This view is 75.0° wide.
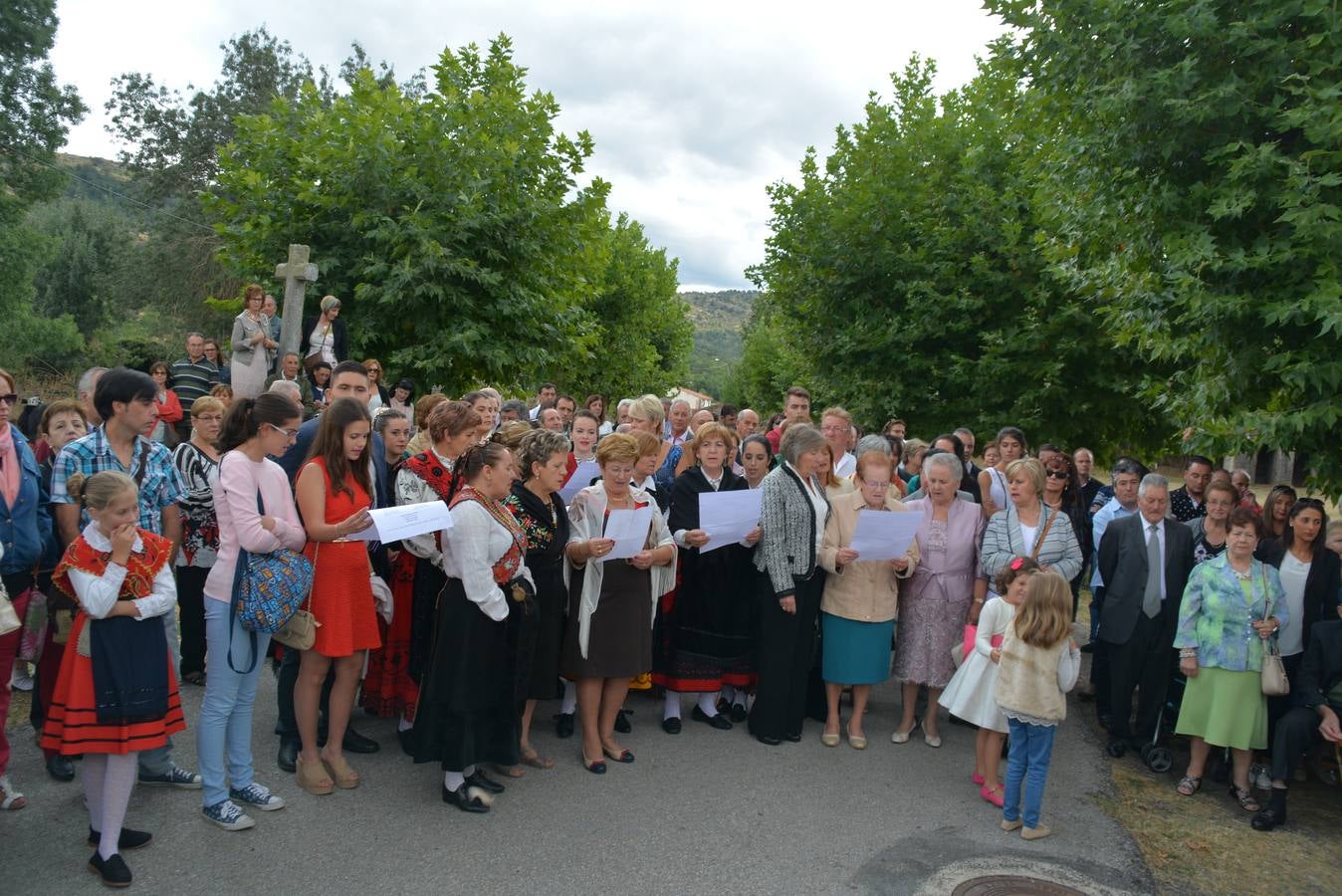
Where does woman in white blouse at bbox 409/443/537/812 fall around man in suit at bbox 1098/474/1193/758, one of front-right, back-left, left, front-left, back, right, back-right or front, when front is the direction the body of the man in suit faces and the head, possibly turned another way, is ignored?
front-right

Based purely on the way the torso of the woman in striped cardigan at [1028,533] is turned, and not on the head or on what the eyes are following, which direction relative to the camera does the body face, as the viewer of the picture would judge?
toward the camera

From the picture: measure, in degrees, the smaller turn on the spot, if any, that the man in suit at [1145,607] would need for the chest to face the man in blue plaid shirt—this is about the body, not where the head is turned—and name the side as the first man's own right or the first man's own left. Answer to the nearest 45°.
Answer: approximately 45° to the first man's own right

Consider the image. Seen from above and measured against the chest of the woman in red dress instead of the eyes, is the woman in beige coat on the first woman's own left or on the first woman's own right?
on the first woman's own left

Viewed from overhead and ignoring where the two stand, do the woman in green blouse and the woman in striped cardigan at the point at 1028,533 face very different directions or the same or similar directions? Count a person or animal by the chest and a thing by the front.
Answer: same or similar directions

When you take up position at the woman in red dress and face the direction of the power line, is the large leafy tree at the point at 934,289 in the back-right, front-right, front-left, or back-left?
front-right

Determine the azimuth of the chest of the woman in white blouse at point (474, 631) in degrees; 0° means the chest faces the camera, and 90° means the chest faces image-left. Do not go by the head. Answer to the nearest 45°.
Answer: approximately 270°

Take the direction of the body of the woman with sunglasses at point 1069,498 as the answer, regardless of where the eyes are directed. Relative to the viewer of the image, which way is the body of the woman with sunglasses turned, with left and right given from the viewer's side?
facing the viewer and to the left of the viewer

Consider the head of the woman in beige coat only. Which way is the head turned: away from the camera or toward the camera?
toward the camera

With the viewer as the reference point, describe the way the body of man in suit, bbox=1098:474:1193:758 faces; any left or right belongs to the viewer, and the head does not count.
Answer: facing the viewer

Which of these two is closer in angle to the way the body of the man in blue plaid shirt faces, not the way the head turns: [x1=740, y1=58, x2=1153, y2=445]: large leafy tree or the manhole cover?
the manhole cover

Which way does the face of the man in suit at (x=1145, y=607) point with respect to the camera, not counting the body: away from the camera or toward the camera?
toward the camera

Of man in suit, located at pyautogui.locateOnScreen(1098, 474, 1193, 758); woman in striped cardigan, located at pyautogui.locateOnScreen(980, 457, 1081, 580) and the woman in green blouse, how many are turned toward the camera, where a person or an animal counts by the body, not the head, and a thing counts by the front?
3

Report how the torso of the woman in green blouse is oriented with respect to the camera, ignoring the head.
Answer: toward the camera

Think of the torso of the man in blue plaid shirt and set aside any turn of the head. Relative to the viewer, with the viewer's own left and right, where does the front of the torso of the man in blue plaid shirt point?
facing the viewer and to the right of the viewer
